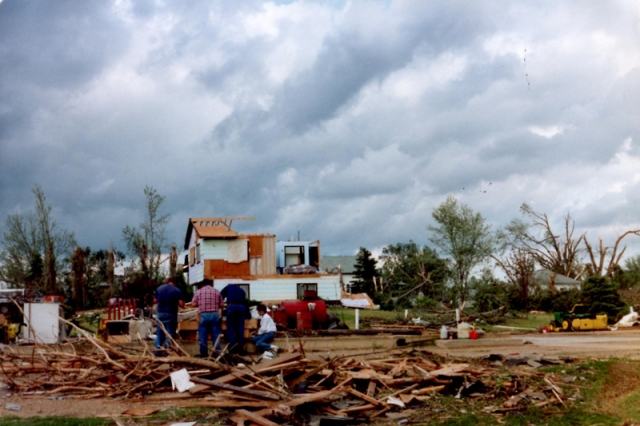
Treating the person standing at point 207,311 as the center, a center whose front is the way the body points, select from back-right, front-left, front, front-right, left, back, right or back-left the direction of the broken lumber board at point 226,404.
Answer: back

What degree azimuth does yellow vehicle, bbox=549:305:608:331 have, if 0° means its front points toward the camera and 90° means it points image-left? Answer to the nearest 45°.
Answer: approximately 90°

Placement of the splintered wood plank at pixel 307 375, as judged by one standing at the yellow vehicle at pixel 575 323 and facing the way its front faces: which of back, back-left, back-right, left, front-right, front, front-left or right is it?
left

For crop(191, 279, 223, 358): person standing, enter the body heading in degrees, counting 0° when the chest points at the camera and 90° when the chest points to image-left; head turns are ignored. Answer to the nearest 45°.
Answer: approximately 180°

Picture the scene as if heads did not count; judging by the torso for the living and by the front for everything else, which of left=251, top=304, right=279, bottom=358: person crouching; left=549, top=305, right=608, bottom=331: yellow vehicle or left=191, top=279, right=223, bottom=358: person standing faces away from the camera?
left=191, top=279, right=223, bottom=358: person standing

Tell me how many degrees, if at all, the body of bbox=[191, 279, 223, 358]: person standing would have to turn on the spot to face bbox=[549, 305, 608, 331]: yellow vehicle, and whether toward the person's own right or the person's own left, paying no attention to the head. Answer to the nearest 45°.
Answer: approximately 45° to the person's own right

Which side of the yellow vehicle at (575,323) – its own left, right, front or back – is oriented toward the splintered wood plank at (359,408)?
left

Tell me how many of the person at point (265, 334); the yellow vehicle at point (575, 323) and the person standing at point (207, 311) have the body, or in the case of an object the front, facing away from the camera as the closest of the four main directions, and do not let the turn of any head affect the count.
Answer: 1

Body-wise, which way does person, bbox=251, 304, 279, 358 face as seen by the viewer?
to the viewer's left

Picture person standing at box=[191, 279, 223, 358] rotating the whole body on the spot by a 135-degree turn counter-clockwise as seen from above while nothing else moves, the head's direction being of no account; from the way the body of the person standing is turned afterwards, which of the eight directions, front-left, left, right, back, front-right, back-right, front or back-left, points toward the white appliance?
right

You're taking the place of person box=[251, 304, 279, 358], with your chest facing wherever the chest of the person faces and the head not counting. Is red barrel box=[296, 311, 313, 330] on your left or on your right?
on your right

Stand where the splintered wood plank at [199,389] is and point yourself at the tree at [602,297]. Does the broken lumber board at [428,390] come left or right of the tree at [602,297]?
right
